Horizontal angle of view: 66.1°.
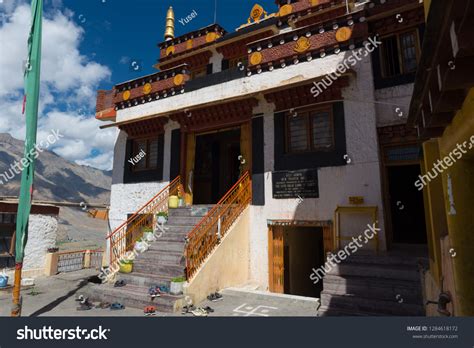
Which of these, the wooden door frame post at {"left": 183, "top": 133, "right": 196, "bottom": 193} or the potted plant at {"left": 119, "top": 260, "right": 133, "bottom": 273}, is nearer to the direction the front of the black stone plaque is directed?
the potted plant

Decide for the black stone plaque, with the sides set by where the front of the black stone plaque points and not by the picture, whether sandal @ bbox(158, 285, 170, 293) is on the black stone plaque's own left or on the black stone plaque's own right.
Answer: on the black stone plaque's own right

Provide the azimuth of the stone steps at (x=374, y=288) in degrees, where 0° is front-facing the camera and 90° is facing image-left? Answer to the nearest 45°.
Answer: approximately 0°

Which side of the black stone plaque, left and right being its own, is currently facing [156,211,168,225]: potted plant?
right

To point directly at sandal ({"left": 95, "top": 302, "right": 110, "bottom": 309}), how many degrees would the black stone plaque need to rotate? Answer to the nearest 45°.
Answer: approximately 45° to its right

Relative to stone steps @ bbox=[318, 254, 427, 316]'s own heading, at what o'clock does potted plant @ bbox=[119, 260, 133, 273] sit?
The potted plant is roughly at 3 o'clock from the stone steps.

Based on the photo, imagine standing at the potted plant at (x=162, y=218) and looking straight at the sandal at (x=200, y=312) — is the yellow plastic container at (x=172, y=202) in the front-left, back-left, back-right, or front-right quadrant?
back-left

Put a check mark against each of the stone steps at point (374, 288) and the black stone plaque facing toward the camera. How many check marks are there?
2

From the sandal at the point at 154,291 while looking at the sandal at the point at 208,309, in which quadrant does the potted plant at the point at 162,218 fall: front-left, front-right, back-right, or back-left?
back-left
